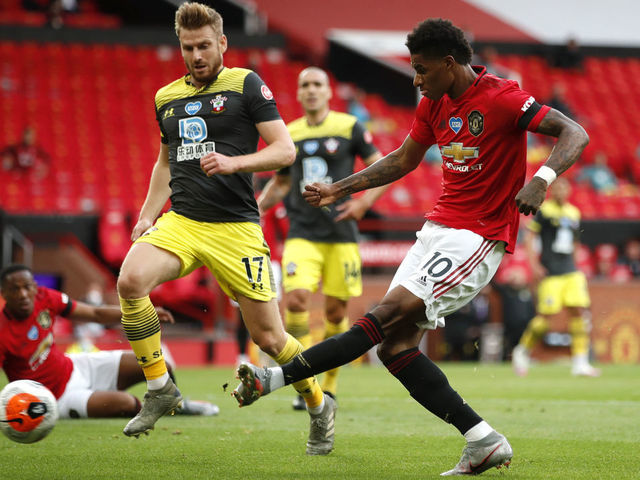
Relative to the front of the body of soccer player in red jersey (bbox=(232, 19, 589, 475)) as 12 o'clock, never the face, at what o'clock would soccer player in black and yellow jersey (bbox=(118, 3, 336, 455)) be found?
The soccer player in black and yellow jersey is roughly at 2 o'clock from the soccer player in red jersey.

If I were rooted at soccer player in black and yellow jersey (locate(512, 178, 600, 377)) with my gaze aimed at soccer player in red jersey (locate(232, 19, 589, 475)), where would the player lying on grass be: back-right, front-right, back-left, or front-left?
front-right

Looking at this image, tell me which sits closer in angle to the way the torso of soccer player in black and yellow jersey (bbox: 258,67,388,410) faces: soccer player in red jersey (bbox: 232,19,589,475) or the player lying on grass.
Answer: the soccer player in red jersey

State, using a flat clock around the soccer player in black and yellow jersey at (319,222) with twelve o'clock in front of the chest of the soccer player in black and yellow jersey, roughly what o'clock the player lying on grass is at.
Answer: The player lying on grass is roughly at 2 o'clock from the soccer player in black and yellow jersey.

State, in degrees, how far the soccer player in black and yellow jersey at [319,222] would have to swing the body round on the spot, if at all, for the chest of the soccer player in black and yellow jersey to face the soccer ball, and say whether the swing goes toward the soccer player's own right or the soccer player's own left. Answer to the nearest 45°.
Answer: approximately 45° to the soccer player's own right

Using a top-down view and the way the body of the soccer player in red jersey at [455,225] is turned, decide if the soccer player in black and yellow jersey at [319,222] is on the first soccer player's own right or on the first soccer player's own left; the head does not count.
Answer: on the first soccer player's own right

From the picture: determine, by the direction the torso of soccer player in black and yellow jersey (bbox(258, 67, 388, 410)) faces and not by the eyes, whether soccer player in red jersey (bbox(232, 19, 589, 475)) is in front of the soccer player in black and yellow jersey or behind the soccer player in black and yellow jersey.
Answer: in front

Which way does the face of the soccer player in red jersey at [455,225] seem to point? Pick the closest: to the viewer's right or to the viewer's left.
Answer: to the viewer's left

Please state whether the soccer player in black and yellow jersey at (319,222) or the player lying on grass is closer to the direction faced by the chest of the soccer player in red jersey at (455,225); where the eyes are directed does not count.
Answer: the player lying on grass

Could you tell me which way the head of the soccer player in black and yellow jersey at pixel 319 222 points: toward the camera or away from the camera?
toward the camera

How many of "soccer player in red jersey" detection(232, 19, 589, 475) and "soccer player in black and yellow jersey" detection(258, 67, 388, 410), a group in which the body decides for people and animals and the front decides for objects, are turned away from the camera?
0

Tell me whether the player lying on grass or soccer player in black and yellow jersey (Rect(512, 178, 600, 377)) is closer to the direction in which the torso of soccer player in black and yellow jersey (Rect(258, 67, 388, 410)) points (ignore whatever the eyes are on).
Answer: the player lying on grass

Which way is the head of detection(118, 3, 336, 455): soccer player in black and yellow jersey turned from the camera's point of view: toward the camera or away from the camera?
toward the camera

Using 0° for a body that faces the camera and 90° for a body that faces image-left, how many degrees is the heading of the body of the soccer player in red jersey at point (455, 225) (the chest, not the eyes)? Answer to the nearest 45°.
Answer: approximately 45°

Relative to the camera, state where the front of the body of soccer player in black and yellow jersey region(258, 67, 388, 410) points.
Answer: toward the camera

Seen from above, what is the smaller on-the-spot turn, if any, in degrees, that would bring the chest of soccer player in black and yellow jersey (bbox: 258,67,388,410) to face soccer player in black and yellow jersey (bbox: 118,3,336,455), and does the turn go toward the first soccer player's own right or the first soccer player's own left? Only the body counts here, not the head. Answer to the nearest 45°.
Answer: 0° — they already face them
